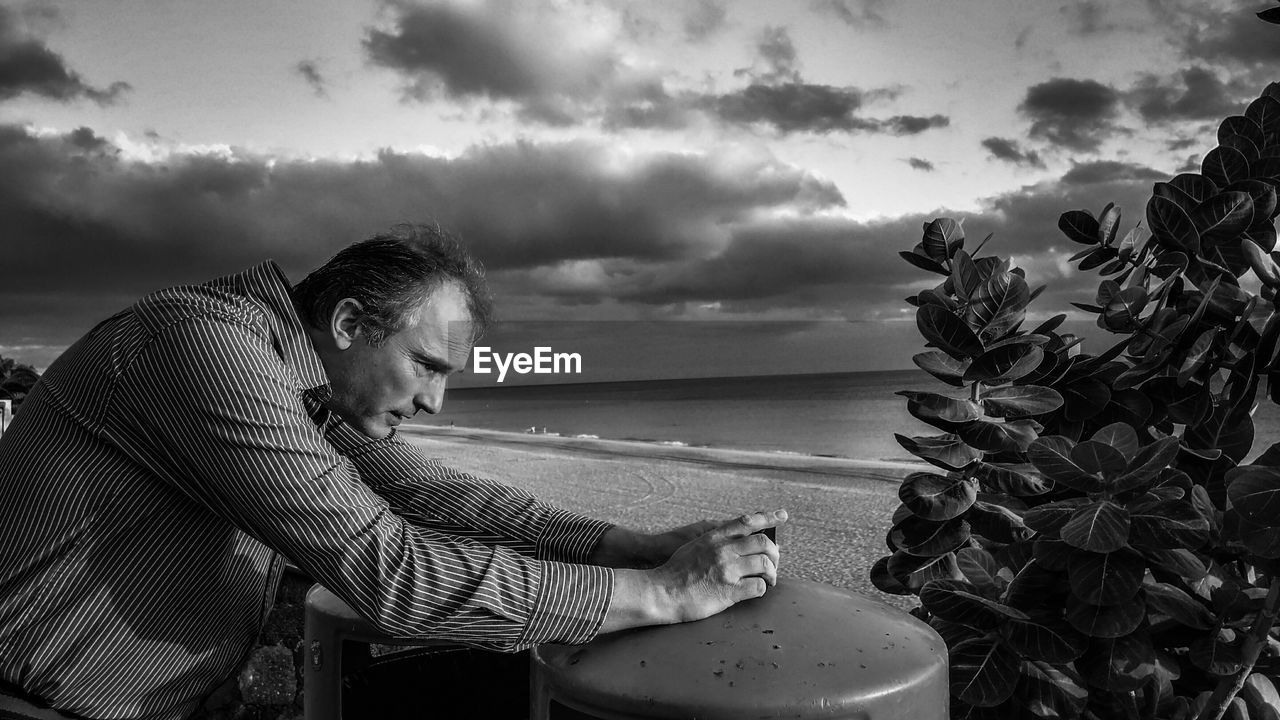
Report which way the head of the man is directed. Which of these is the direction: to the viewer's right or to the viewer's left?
to the viewer's right

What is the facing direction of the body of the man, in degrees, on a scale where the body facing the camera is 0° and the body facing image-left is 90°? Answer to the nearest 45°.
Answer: approximately 270°

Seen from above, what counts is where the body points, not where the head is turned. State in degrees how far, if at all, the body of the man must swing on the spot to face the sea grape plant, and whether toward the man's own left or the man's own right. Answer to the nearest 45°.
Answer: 0° — they already face it

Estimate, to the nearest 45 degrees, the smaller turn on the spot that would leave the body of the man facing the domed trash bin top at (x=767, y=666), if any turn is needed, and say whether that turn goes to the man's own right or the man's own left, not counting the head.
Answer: approximately 45° to the man's own right

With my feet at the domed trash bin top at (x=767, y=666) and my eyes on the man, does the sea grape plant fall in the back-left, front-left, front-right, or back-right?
back-right
